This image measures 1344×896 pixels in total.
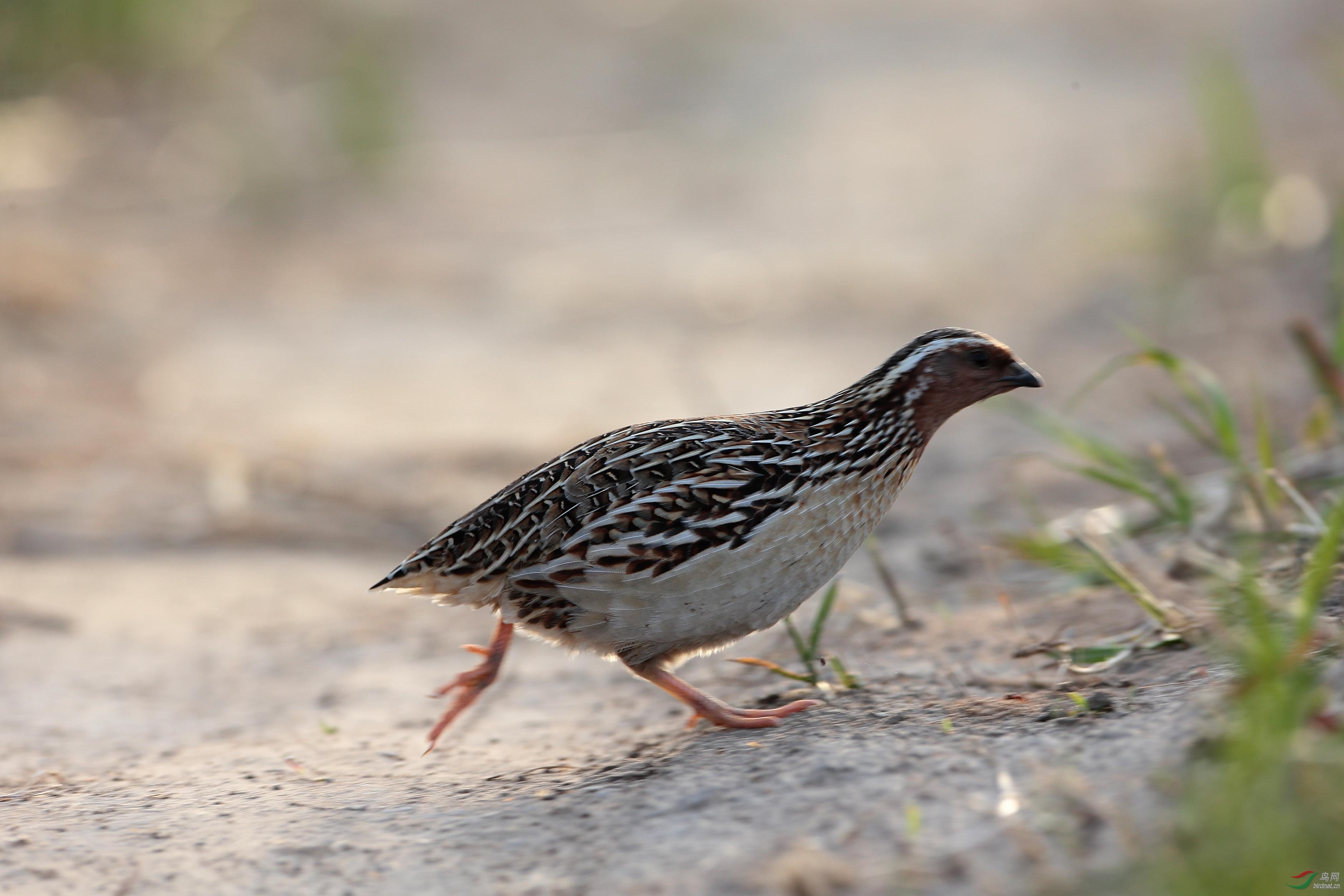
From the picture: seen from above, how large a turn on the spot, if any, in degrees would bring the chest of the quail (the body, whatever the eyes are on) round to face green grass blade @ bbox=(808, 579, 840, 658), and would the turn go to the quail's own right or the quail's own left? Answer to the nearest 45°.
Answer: approximately 45° to the quail's own left

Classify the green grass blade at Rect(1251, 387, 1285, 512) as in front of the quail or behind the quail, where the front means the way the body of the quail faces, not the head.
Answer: in front

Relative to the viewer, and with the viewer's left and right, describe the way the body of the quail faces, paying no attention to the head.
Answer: facing to the right of the viewer

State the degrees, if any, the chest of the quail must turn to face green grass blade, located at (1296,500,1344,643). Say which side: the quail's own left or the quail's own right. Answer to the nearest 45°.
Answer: approximately 45° to the quail's own right

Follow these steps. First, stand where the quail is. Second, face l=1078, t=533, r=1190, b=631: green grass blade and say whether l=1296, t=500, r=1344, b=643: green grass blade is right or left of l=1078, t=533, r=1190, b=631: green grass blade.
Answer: right

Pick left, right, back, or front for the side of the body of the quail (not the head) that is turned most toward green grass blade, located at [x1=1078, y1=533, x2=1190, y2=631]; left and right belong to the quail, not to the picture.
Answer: front

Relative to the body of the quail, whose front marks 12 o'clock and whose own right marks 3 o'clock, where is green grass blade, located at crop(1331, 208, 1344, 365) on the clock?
The green grass blade is roughly at 11 o'clock from the quail.
